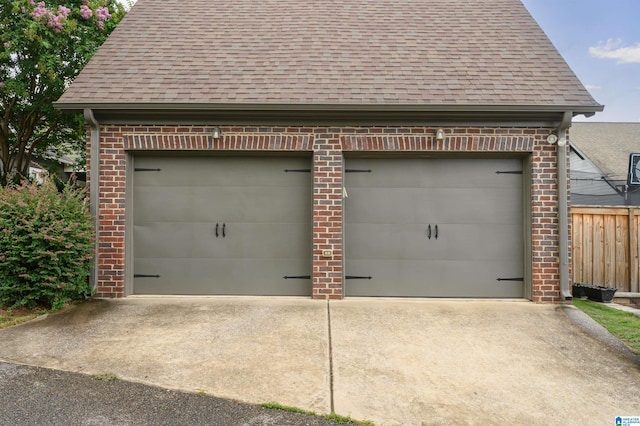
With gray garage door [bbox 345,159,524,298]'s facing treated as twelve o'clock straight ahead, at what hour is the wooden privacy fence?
The wooden privacy fence is roughly at 8 o'clock from the gray garage door.

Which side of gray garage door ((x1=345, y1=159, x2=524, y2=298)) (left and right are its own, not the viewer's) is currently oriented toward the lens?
front

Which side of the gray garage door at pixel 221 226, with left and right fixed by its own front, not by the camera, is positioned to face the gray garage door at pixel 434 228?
left

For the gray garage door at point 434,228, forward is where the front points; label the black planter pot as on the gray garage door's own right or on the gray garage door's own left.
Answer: on the gray garage door's own left

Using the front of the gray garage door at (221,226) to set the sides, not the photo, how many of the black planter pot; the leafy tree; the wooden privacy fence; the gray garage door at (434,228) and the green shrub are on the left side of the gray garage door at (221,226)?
3

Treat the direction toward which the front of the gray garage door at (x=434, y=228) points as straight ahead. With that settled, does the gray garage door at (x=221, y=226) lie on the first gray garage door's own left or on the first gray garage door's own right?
on the first gray garage door's own right

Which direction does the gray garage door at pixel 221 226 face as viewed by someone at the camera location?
facing the viewer

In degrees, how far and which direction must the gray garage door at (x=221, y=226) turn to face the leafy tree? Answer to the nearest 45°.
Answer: approximately 135° to its right

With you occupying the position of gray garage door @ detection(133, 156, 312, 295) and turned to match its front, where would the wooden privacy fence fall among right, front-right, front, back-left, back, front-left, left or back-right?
left

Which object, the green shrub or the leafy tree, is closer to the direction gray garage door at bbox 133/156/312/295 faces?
the green shrub

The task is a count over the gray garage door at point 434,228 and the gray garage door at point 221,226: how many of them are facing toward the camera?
2
